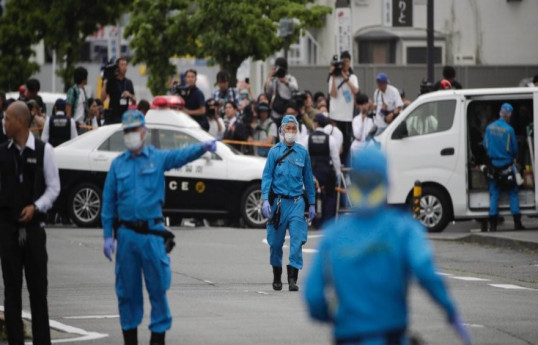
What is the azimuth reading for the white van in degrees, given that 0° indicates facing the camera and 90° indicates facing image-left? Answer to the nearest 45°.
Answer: approximately 90°

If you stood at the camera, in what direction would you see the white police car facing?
facing to the right of the viewer

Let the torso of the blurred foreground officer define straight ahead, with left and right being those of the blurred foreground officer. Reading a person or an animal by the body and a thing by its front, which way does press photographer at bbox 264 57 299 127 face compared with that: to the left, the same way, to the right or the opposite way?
the opposite way

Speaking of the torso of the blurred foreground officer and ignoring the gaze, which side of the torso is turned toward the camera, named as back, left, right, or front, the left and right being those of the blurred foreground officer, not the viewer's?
back

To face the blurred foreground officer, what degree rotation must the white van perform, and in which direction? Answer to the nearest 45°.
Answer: approximately 90° to its left

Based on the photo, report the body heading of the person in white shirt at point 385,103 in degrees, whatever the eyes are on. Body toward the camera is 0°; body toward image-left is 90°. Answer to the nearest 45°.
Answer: approximately 45°

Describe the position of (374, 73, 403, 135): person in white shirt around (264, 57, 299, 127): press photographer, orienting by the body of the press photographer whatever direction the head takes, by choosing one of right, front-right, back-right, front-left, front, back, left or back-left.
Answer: left

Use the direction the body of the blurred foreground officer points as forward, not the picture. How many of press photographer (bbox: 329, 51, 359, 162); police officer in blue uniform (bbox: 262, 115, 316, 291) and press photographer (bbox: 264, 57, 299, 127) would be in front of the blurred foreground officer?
3
